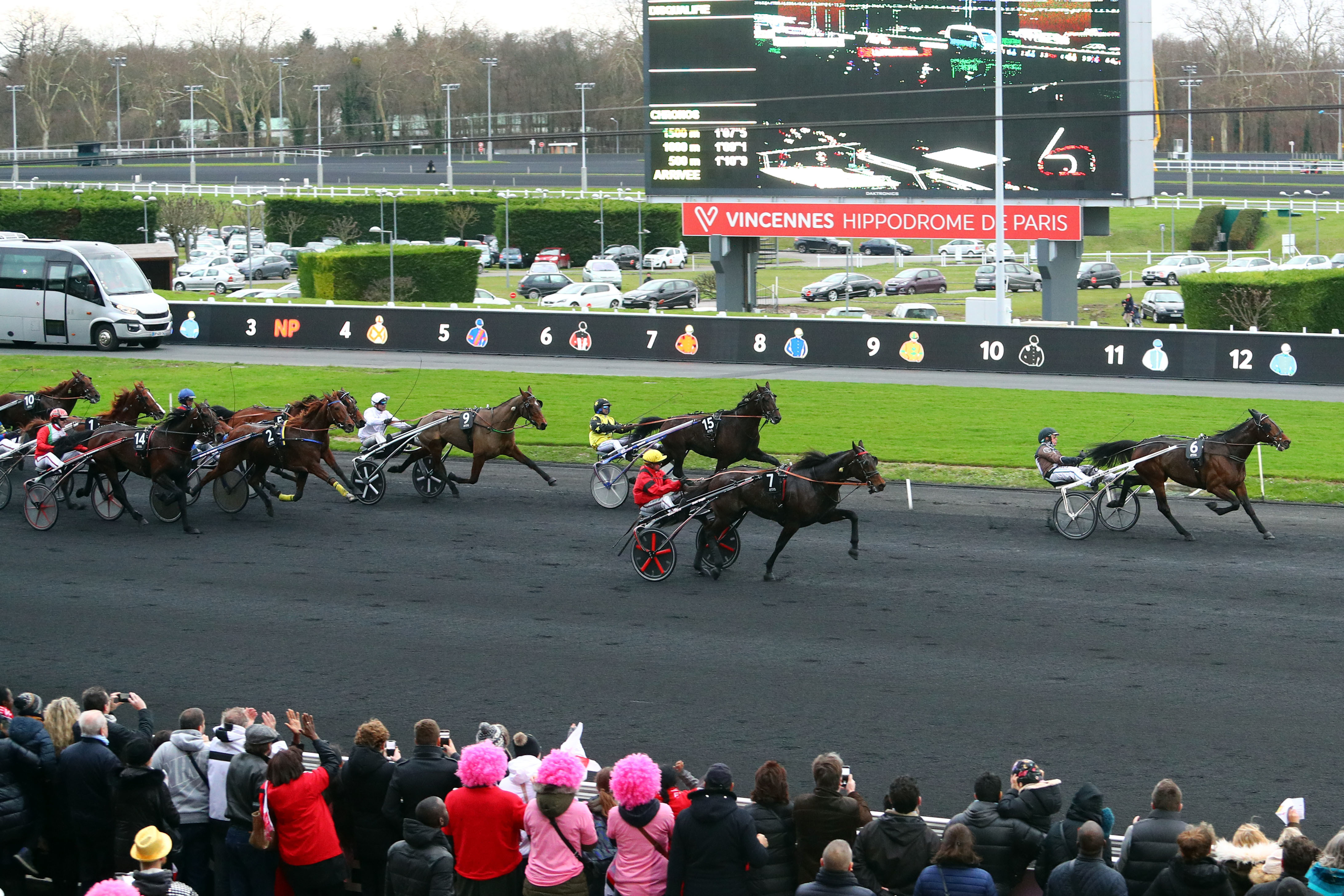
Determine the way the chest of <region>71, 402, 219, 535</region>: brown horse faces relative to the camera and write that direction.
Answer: to the viewer's right

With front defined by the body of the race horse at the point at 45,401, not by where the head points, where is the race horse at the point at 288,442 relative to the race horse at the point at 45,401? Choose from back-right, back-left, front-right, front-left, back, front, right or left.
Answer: front-right

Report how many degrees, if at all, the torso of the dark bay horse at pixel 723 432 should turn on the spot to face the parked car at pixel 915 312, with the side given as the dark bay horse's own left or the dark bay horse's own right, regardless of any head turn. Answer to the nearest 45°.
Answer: approximately 90° to the dark bay horse's own left

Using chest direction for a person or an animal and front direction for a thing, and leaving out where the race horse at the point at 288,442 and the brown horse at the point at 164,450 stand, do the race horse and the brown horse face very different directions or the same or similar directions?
same or similar directions

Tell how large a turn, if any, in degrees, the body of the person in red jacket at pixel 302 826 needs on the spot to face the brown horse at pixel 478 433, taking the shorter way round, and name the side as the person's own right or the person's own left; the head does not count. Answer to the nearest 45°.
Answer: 0° — they already face it

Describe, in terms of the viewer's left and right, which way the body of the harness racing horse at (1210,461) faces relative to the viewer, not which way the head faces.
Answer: facing to the right of the viewer

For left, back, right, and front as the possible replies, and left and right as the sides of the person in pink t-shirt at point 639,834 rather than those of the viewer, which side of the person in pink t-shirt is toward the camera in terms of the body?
back

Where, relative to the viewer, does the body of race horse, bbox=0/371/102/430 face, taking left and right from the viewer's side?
facing to the right of the viewer

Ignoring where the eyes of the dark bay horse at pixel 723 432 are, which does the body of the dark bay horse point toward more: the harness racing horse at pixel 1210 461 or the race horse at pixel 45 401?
the harness racing horse

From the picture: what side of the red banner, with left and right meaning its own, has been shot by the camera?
front

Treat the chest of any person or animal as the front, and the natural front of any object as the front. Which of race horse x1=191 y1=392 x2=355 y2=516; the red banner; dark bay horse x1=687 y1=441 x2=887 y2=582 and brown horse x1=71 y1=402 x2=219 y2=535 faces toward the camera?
the red banner

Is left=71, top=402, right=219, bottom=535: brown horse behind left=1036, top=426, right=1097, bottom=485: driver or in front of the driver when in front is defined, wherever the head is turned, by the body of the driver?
behind

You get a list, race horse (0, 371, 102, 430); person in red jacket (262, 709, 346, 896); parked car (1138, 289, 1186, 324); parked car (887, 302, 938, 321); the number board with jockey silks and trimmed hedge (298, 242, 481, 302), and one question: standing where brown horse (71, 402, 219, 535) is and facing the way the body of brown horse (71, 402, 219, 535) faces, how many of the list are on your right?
1

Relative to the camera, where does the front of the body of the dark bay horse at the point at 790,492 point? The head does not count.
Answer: to the viewer's right

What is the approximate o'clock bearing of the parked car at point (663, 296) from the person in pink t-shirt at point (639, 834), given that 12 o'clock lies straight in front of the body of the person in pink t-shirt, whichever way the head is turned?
The parked car is roughly at 12 o'clock from the person in pink t-shirt.

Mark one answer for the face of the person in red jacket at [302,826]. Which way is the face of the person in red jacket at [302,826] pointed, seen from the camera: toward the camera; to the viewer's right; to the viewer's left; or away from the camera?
away from the camera

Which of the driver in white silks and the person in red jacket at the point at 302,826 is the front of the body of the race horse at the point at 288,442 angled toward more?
the driver in white silks

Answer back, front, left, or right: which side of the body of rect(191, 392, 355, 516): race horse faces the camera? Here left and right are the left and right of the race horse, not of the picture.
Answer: right

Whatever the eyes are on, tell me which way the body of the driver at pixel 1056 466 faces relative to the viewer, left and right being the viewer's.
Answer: facing to the right of the viewer

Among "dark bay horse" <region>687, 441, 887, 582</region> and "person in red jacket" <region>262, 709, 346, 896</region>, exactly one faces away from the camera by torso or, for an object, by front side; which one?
the person in red jacket

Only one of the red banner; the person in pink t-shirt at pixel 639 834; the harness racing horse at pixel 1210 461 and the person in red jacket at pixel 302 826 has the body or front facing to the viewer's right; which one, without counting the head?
the harness racing horse
